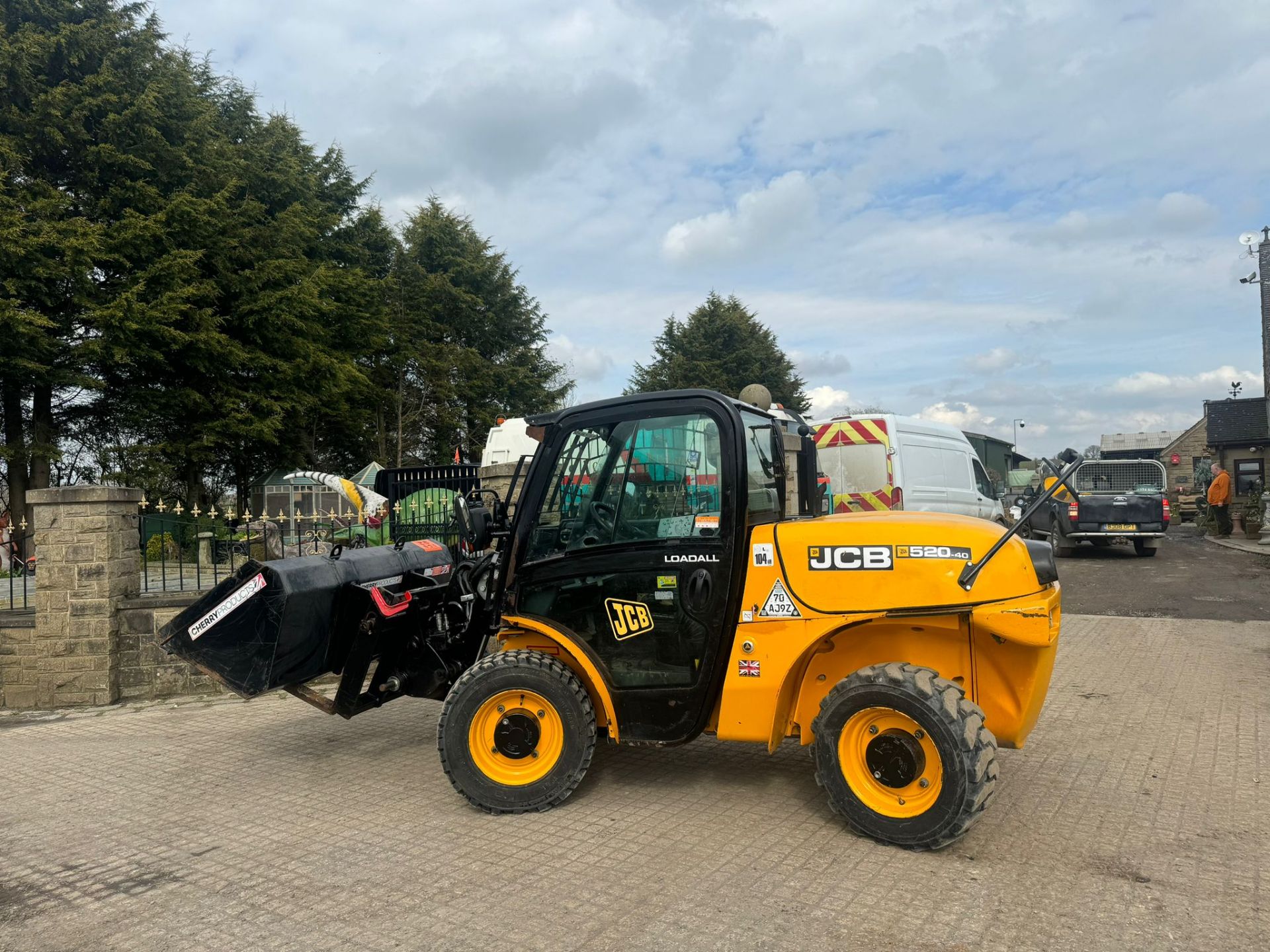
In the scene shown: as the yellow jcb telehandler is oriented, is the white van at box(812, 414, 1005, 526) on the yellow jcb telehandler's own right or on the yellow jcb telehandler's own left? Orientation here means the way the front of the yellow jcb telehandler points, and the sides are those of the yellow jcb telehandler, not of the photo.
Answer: on the yellow jcb telehandler's own right

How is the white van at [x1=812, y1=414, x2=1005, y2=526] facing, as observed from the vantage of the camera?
facing away from the viewer and to the right of the viewer

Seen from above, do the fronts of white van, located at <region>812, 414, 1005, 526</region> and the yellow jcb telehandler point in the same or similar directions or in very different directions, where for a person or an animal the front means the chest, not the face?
very different directions

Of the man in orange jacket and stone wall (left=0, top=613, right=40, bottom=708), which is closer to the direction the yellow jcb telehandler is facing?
the stone wall

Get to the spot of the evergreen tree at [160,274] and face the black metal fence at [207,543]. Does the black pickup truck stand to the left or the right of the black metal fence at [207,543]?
left

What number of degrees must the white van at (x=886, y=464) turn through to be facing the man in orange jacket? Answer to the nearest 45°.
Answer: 0° — it already faces them

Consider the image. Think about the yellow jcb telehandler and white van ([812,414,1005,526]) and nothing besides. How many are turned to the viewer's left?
1

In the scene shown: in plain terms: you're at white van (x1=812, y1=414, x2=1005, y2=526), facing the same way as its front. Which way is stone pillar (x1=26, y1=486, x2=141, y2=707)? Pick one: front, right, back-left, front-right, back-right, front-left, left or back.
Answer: back

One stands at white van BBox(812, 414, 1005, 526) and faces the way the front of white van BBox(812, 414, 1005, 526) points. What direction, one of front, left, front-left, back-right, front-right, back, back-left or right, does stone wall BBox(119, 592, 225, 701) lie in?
back

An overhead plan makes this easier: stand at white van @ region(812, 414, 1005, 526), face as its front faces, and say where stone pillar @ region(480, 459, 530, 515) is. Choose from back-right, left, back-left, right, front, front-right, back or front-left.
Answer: back

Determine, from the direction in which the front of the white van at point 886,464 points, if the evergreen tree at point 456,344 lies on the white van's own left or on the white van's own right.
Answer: on the white van's own left

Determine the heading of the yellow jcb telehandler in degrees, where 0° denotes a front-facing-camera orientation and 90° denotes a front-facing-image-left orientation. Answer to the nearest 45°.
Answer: approximately 90°

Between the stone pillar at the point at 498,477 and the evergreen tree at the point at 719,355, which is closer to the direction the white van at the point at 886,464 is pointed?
the evergreen tree

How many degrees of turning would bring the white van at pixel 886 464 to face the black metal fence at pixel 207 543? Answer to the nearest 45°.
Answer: approximately 180°

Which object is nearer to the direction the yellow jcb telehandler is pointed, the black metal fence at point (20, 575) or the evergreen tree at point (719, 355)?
the black metal fence

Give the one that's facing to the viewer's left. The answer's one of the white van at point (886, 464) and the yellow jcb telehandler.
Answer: the yellow jcb telehandler
